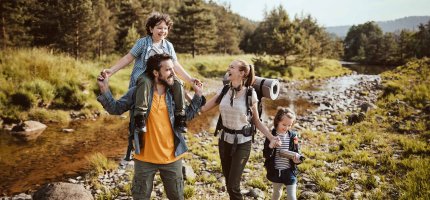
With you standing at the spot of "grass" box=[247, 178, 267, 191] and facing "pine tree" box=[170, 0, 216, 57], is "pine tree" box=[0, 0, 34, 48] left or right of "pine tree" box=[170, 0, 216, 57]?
left

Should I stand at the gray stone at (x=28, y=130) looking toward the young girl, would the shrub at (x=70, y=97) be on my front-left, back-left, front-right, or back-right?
back-left

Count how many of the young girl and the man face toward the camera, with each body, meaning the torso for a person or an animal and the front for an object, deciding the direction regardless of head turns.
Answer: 2

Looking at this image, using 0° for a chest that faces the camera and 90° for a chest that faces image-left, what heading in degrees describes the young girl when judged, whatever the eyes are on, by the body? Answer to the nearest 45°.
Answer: approximately 0°

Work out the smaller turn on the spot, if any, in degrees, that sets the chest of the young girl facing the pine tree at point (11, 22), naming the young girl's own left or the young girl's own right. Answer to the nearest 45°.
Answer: approximately 135° to the young girl's own right

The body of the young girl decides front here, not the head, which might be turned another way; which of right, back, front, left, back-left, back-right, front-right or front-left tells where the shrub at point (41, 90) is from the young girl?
back-right

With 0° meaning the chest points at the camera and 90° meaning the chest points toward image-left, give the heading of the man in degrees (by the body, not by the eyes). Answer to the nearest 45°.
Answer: approximately 0°

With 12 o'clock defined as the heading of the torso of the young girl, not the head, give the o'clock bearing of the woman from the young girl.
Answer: The woman is roughly at 2 o'clock from the young girl.

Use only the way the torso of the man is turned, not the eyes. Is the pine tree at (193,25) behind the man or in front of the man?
behind

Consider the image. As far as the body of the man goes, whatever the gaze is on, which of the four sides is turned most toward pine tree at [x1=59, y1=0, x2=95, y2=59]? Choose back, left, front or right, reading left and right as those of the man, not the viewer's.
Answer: back

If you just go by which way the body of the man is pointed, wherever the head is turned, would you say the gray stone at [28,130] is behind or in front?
behind
